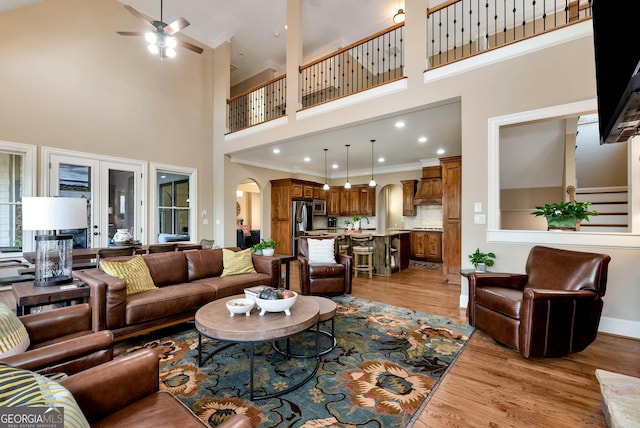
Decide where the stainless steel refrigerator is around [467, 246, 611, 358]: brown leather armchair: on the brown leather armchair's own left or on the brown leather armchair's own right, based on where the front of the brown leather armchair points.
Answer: on the brown leather armchair's own right

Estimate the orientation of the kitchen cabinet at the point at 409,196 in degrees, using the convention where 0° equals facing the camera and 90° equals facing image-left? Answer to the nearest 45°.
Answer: approximately 45°

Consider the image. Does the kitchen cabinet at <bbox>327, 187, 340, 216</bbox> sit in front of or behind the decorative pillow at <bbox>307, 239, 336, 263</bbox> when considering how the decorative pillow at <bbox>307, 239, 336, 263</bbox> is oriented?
behind

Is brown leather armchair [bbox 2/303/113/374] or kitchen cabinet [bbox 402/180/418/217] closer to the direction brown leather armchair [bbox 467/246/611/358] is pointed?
the brown leather armchair [bbox 2/303/113/374]

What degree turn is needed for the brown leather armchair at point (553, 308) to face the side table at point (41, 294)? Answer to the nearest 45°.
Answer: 0° — it already faces it

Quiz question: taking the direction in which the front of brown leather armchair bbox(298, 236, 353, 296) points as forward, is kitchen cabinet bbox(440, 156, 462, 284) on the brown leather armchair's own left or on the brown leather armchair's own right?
on the brown leather armchair's own left

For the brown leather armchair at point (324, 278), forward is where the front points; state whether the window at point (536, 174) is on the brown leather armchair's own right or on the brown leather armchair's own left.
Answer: on the brown leather armchair's own left

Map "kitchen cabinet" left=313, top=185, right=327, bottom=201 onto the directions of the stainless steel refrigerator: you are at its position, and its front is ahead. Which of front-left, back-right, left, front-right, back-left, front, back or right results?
left

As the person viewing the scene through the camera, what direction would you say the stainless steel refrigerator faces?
facing the viewer and to the right of the viewer

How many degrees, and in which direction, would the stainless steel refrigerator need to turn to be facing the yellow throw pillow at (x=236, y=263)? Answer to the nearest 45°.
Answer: approximately 45° to its right

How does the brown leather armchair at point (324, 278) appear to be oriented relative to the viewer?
toward the camera

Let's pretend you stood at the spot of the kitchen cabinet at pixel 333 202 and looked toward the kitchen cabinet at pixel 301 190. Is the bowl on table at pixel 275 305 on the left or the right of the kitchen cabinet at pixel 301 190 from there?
left

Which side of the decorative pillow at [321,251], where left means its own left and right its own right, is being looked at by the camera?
front
